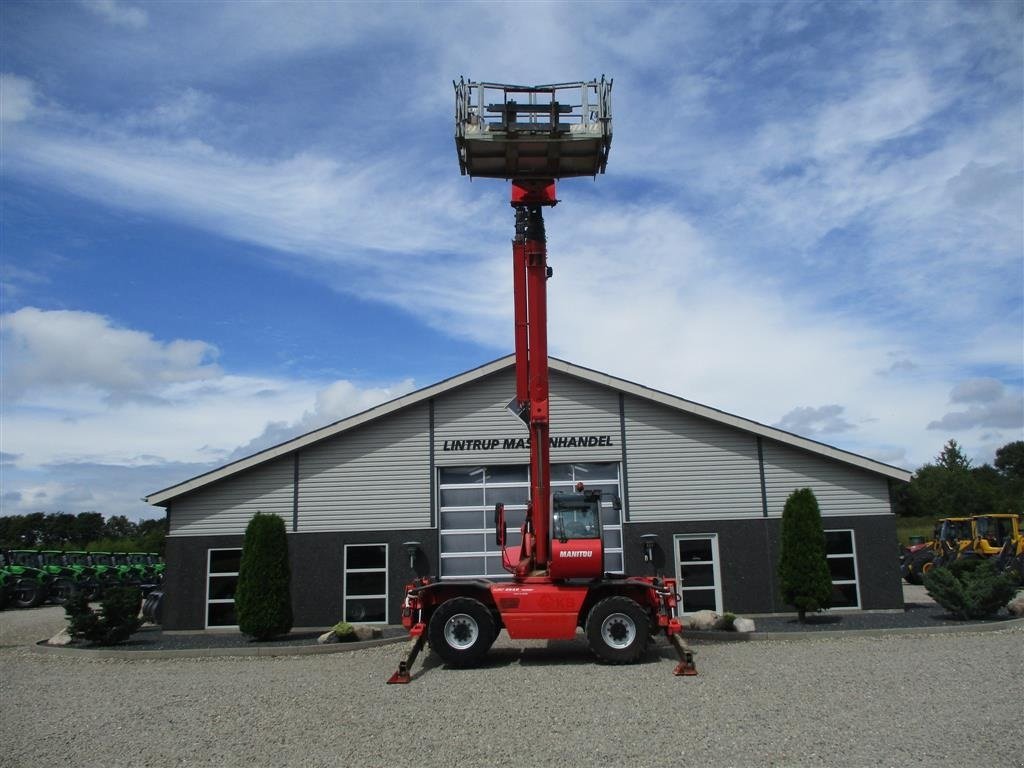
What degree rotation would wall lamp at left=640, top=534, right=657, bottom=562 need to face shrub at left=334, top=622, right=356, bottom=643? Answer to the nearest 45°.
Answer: approximately 90° to its right

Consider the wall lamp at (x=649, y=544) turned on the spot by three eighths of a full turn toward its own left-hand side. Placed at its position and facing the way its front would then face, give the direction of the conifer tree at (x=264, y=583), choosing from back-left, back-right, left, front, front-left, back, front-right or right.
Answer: back-left

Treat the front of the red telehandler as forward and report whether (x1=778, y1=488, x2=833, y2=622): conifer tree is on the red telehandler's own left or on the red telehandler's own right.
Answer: on the red telehandler's own left

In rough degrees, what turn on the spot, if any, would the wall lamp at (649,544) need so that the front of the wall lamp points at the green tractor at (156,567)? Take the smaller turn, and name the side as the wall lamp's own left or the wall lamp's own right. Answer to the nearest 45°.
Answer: approximately 135° to the wall lamp's own right

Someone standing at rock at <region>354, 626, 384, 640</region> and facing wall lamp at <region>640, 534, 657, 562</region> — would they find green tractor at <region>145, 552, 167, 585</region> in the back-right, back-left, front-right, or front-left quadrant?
back-left

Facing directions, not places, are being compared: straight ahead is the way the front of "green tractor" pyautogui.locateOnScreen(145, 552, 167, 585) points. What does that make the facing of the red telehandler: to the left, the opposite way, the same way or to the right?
to the right

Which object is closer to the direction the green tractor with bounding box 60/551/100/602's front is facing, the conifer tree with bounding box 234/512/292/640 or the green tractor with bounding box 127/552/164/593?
the conifer tree
